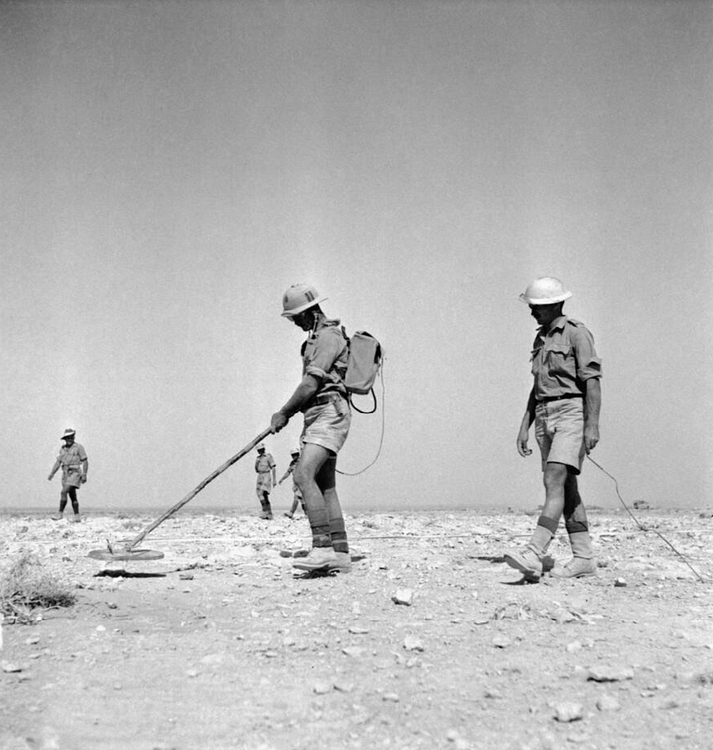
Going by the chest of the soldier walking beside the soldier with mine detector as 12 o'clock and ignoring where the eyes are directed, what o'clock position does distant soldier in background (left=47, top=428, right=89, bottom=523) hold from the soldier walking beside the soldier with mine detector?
The distant soldier in background is roughly at 3 o'clock from the soldier walking beside the soldier with mine detector.

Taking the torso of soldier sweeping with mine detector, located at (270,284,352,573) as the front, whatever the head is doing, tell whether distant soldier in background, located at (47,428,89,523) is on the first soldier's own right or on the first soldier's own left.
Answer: on the first soldier's own right

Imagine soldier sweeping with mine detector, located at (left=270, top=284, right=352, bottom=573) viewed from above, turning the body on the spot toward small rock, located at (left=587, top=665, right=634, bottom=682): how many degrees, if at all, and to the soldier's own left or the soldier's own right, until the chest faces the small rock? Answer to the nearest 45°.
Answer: approximately 90° to the soldier's own left

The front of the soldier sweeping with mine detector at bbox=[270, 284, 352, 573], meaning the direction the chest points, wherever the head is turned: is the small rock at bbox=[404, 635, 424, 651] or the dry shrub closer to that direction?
the dry shrub

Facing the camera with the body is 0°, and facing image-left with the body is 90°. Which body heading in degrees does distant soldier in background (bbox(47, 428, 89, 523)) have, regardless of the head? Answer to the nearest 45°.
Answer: approximately 45°

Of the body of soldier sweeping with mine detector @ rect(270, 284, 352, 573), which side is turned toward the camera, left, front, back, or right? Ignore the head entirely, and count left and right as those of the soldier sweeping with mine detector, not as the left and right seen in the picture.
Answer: left

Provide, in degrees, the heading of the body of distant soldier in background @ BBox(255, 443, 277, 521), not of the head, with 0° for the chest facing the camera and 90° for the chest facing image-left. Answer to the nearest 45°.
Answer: approximately 45°

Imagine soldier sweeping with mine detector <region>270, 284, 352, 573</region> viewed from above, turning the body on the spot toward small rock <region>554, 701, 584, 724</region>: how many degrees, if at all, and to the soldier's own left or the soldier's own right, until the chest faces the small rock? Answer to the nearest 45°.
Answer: approximately 90° to the soldier's own left

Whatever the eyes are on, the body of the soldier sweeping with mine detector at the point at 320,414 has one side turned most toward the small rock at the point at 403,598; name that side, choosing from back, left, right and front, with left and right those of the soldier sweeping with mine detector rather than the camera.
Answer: left

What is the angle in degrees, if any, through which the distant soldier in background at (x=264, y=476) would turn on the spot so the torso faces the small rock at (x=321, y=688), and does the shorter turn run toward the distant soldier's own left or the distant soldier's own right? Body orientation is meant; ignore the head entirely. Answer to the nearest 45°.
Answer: approximately 45° to the distant soldier's own left

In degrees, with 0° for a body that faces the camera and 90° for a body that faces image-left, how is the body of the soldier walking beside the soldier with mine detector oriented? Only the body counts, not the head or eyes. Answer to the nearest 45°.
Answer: approximately 45°
